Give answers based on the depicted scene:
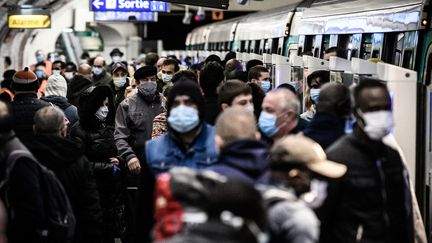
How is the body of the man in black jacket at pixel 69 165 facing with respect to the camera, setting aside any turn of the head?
away from the camera

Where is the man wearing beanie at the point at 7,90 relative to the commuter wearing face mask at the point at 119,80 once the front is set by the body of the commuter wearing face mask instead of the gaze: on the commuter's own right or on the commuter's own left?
on the commuter's own right

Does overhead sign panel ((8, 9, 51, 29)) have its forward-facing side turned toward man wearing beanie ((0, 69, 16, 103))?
yes

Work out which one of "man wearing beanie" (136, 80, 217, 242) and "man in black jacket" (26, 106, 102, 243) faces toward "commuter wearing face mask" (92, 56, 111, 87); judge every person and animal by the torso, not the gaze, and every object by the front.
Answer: the man in black jacket

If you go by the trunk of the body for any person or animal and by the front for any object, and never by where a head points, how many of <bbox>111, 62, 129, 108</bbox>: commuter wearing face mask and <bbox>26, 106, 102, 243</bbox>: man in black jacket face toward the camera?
1

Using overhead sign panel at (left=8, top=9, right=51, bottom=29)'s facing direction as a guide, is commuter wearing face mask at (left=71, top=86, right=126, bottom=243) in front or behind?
in front
